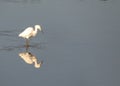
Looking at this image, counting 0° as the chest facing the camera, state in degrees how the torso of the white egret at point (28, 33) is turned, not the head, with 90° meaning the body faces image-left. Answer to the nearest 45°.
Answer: approximately 270°
